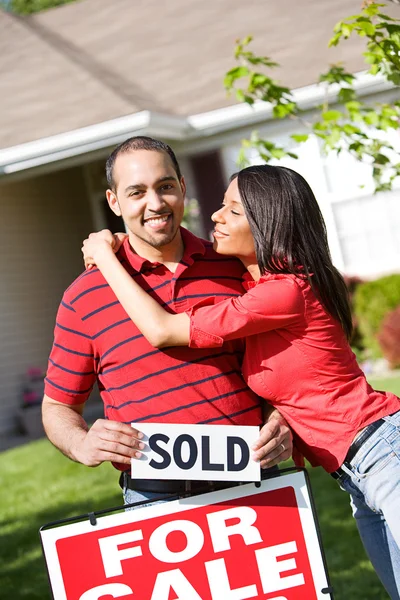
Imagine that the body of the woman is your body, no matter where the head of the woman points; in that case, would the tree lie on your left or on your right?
on your right

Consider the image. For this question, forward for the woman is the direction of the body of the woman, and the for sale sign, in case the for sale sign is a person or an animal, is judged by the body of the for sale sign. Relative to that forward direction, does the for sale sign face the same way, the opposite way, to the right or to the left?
to the left

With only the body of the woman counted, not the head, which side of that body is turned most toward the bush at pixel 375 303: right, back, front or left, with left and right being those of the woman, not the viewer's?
right

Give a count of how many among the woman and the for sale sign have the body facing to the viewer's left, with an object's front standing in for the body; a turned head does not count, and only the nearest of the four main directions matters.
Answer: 1

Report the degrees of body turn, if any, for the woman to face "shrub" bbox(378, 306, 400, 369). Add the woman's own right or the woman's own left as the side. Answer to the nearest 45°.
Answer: approximately 90° to the woman's own right

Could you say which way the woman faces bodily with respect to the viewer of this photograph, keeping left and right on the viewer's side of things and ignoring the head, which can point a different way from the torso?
facing to the left of the viewer

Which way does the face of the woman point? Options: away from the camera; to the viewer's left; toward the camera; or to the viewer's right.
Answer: to the viewer's left

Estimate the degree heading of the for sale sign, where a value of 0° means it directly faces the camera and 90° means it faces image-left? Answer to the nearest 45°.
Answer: approximately 0°

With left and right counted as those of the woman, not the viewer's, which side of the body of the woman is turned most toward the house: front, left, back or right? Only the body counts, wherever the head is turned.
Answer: right

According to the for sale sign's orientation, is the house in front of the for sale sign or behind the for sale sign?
behind
